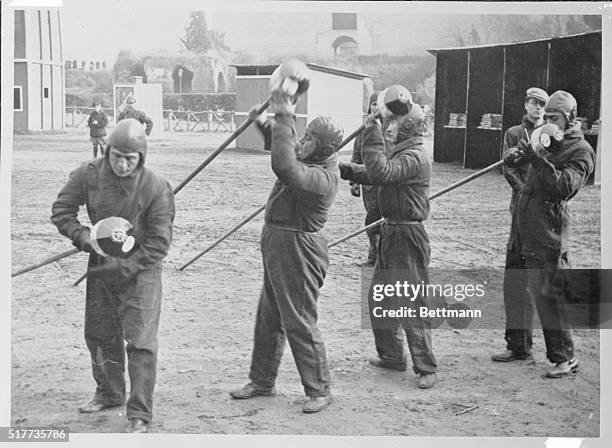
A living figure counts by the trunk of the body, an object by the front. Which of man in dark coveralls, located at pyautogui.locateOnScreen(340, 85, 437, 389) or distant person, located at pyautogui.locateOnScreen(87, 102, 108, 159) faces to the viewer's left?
the man in dark coveralls

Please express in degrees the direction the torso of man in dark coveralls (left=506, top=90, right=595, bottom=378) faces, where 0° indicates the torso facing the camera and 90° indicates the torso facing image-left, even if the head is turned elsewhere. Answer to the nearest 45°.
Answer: approximately 45°

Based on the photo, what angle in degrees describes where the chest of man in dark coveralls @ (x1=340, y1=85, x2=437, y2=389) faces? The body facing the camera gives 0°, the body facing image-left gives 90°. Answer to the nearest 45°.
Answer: approximately 90°

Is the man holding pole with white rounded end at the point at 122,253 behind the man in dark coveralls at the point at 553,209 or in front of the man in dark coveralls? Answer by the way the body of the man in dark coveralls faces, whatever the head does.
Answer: in front

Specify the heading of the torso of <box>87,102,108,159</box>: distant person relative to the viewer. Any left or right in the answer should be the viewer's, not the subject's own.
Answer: facing the viewer

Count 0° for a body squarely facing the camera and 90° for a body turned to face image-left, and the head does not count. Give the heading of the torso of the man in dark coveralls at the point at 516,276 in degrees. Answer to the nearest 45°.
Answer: approximately 45°

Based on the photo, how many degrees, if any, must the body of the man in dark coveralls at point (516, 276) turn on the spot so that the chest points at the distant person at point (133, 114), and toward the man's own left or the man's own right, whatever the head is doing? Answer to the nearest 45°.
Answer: approximately 45° to the man's own right

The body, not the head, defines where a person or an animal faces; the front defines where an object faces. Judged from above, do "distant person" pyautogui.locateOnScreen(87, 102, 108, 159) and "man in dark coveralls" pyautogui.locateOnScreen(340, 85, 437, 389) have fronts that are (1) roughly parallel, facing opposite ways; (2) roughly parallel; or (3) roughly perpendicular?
roughly perpendicular

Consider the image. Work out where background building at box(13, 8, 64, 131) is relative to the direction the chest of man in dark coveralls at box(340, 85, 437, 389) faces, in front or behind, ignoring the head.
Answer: in front

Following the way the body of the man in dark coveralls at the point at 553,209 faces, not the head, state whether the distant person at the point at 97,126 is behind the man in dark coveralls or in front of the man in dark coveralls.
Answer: in front

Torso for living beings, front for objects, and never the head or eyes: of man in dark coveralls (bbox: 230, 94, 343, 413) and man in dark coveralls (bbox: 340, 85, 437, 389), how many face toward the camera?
0
